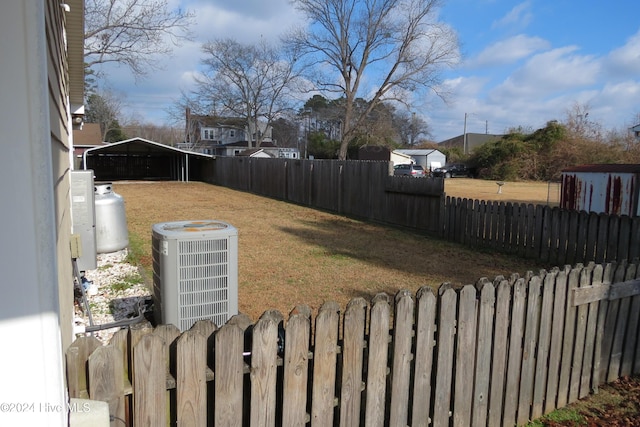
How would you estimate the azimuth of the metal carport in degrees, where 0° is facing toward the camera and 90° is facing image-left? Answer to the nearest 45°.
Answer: approximately 0°

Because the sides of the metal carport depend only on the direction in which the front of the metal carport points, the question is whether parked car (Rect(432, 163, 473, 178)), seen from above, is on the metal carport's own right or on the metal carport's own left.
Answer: on the metal carport's own left

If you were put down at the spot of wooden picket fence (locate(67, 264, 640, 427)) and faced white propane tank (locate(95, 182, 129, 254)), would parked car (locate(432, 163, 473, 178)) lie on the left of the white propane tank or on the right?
right

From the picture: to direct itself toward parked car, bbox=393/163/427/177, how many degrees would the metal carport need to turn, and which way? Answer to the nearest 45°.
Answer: approximately 90° to its left

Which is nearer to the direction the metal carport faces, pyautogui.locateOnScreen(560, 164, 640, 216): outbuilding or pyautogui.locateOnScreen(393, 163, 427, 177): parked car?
the outbuilding

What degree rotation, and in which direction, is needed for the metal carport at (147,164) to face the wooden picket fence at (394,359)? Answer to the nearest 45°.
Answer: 0° — it already faces it

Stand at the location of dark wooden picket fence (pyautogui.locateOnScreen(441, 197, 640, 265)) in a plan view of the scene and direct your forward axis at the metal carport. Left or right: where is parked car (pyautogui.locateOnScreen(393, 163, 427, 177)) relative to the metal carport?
right

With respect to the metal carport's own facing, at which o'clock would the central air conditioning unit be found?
The central air conditioning unit is roughly at 12 o'clock from the metal carport.

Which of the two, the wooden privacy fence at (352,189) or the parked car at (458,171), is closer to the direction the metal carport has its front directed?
the wooden privacy fence
